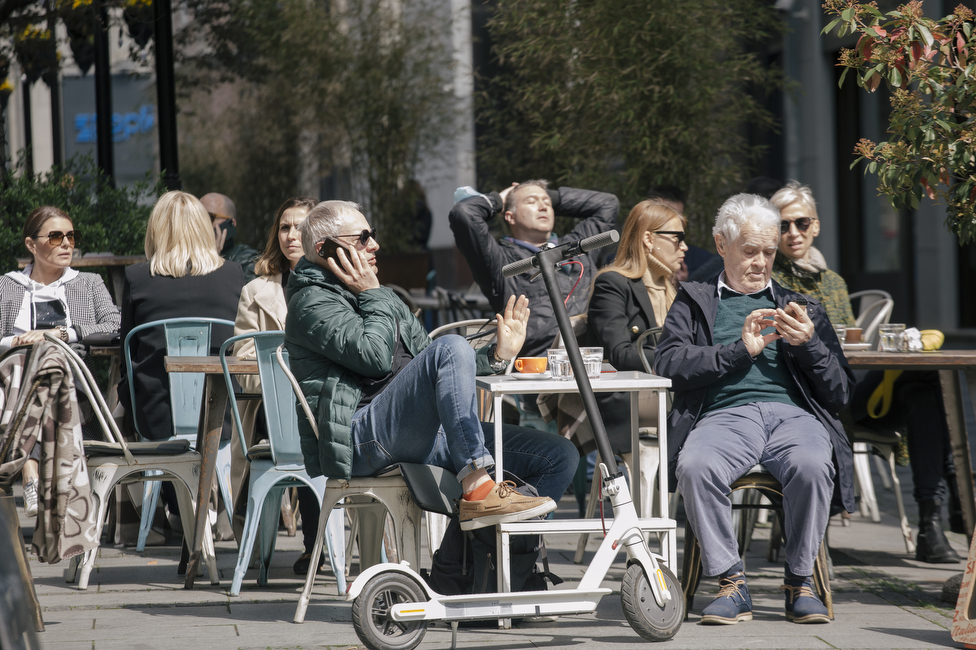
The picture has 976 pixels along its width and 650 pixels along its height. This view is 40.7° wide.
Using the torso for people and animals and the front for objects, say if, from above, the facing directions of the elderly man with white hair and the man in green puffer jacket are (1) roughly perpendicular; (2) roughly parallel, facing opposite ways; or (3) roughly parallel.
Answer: roughly perpendicular

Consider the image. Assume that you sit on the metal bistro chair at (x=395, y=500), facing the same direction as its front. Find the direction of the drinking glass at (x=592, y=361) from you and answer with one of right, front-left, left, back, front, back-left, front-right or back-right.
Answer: front

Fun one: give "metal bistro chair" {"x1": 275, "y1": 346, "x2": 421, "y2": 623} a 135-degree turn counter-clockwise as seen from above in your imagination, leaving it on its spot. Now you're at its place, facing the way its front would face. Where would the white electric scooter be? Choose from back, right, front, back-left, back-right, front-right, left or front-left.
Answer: back

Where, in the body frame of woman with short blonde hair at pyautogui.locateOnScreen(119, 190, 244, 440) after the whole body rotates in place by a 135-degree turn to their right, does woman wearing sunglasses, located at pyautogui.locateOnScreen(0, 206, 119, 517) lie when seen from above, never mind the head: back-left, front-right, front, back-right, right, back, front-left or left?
back

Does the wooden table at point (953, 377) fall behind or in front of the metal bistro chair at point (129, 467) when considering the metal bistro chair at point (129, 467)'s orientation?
in front

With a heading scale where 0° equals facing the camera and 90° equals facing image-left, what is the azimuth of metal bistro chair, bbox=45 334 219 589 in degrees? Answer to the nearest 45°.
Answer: approximately 270°

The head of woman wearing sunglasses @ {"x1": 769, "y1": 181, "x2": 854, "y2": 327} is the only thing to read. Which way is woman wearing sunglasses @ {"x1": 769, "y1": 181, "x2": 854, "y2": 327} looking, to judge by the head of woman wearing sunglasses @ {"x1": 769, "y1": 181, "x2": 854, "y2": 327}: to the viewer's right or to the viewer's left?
to the viewer's left

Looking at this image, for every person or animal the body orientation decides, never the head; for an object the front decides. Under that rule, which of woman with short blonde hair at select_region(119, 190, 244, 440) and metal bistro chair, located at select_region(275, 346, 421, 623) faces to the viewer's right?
the metal bistro chair

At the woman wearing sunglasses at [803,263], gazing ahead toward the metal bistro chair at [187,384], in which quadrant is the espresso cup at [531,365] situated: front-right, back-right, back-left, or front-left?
front-left

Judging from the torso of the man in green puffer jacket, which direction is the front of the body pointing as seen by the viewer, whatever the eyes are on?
to the viewer's right

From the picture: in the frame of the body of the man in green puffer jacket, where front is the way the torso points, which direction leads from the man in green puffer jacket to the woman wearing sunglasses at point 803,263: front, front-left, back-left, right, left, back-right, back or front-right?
front-left

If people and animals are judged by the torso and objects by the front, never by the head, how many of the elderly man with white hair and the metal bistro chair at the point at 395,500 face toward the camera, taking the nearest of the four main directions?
1

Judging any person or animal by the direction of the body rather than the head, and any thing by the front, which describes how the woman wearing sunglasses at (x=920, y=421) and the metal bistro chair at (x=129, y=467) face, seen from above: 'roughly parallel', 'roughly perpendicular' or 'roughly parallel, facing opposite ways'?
roughly perpendicular

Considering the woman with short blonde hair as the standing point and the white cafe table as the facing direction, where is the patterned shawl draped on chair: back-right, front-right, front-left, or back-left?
front-right

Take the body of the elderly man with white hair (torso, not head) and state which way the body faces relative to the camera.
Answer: toward the camera

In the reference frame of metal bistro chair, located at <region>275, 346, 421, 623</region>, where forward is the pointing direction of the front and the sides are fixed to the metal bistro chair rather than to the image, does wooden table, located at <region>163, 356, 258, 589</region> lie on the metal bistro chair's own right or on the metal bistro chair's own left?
on the metal bistro chair's own left

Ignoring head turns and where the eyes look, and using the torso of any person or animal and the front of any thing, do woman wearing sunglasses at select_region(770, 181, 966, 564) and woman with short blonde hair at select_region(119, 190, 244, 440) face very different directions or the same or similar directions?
very different directions

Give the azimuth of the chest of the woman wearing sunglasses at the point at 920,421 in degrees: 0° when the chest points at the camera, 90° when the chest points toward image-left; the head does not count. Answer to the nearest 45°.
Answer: approximately 315°

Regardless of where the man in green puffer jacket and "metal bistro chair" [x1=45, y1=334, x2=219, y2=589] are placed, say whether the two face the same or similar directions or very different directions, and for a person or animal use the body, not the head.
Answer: same or similar directions

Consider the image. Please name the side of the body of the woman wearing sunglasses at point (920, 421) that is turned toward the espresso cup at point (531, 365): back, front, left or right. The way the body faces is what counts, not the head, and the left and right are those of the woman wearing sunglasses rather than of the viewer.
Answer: right
